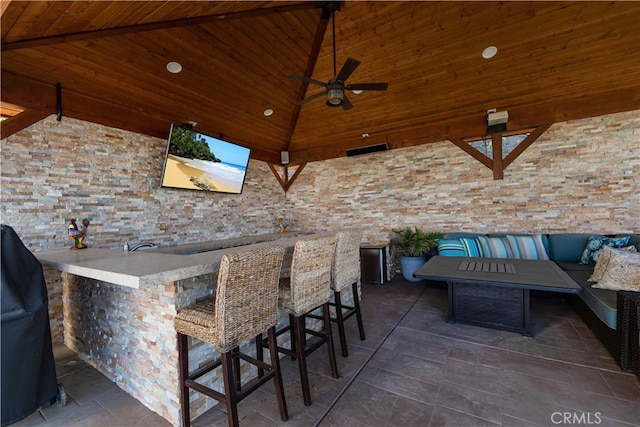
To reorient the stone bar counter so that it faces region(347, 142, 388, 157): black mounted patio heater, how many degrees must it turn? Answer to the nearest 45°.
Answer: approximately 90° to its left

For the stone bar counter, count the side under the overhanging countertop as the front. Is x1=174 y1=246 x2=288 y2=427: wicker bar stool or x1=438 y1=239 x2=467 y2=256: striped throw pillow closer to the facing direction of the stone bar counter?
the wicker bar stool

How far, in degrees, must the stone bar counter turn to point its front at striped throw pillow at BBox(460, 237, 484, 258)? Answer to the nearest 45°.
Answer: approximately 45° to its left

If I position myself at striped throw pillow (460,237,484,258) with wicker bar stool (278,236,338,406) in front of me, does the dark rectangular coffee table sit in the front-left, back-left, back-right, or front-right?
front-left

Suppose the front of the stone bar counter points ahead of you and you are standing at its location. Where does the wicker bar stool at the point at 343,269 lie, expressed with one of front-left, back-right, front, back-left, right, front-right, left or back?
front-left

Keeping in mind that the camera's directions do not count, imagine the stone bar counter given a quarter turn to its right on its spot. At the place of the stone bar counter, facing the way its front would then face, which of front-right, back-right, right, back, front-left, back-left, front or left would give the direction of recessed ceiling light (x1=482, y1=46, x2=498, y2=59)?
back-left

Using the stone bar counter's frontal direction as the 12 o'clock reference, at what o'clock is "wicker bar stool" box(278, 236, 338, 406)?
The wicker bar stool is roughly at 11 o'clock from the stone bar counter.

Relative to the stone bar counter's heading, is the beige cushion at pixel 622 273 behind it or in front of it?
in front

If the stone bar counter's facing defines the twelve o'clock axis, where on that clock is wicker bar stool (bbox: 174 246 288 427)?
The wicker bar stool is roughly at 12 o'clock from the stone bar counter.

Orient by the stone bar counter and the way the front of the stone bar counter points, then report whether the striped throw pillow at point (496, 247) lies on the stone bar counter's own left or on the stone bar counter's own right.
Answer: on the stone bar counter's own left

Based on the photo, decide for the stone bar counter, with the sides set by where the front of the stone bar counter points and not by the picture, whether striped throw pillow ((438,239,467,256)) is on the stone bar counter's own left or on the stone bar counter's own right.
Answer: on the stone bar counter's own left

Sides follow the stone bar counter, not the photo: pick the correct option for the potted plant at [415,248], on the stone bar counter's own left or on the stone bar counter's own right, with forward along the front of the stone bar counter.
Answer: on the stone bar counter's own left

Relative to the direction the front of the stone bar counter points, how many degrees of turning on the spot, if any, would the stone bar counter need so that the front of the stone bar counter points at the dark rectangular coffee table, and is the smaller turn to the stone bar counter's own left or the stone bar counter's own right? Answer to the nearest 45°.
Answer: approximately 45° to the stone bar counter's own left

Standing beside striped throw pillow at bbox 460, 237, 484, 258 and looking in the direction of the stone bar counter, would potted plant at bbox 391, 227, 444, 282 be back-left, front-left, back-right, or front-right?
front-right

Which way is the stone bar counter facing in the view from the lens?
facing the viewer and to the right of the viewer

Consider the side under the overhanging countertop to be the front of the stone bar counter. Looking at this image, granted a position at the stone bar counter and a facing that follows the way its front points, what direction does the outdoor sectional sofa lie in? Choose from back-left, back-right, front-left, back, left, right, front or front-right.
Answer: front-left
